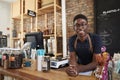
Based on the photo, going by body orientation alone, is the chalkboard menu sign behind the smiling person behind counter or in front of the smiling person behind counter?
behind

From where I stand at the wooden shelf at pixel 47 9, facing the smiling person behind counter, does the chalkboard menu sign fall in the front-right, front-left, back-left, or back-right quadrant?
front-left

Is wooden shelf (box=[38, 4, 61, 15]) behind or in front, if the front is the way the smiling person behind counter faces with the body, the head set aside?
behind

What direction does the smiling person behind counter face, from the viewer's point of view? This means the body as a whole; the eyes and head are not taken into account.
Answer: toward the camera

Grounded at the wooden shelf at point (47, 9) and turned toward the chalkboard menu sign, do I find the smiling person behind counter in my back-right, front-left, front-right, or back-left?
front-right
